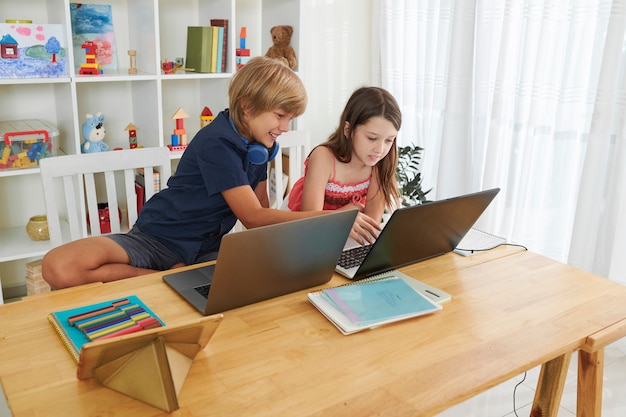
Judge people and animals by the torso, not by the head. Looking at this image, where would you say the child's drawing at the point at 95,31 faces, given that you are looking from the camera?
facing the viewer

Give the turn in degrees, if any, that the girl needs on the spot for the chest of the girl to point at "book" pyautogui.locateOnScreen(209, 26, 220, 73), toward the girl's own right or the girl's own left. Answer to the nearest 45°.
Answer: approximately 180°

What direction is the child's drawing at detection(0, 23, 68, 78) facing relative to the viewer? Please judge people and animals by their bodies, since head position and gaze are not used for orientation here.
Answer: toward the camera

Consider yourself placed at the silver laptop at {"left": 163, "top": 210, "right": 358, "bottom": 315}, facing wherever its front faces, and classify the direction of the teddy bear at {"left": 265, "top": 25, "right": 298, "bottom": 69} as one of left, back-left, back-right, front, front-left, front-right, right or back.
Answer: front-right

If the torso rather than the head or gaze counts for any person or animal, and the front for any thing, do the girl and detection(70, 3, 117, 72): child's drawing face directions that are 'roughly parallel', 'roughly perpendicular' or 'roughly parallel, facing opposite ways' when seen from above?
roughly parallel

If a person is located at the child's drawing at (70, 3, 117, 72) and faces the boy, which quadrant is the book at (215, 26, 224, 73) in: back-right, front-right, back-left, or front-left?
front-left

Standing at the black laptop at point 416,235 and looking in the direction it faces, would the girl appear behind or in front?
in front

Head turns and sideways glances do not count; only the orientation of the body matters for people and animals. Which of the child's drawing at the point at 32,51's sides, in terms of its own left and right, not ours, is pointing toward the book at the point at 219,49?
left

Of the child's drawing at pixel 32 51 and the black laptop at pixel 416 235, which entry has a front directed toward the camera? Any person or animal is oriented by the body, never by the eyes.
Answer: the child's drawing

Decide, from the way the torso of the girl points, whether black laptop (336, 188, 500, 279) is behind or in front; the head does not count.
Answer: in front

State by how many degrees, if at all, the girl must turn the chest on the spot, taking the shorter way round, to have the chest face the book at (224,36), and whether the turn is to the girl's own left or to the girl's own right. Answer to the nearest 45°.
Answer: approximately 180°

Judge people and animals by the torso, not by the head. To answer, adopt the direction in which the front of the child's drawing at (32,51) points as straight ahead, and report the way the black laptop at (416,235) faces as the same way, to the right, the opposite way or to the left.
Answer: the opposite way

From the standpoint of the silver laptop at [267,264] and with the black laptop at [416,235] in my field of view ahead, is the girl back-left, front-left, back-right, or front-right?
front-left

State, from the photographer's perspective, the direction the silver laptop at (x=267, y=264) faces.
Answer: facing away from the viewer and to the left of the viewer
